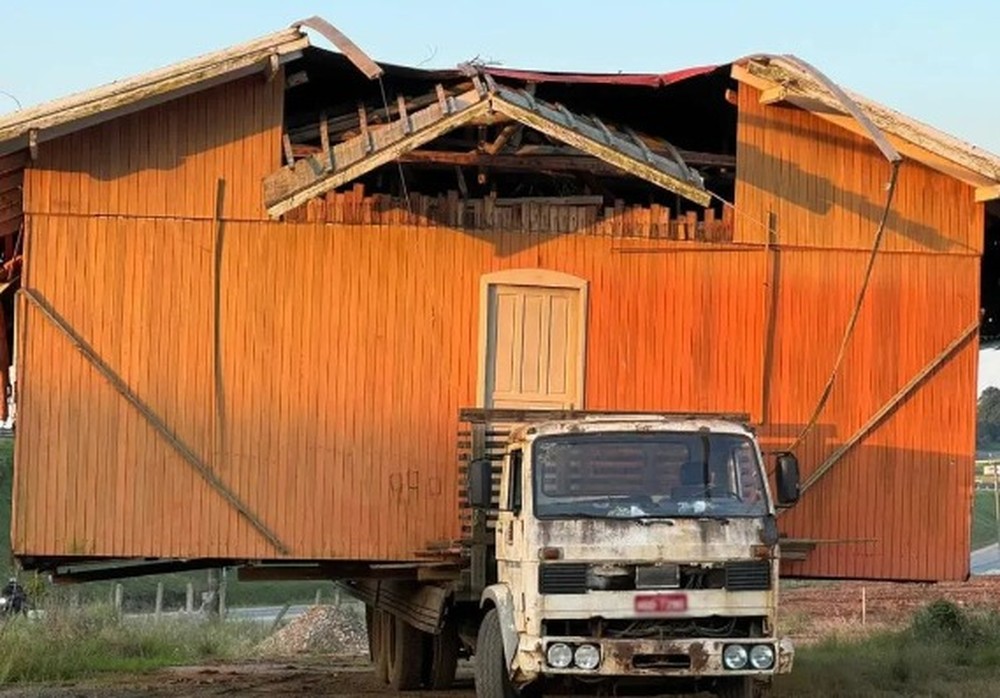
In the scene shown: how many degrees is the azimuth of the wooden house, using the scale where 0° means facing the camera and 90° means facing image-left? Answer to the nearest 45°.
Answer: approximately 0°

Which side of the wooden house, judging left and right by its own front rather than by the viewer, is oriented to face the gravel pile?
back
